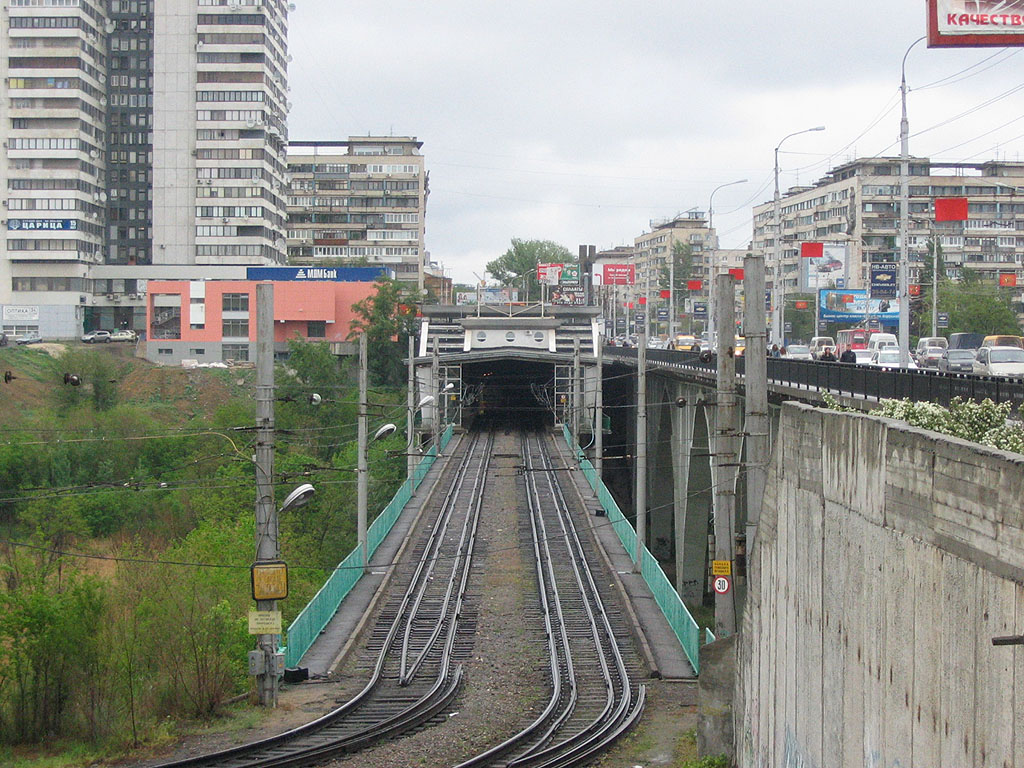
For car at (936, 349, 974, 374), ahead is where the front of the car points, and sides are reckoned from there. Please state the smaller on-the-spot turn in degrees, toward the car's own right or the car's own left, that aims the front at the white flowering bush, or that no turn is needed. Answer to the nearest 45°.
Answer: approximately 45° to the car's own right

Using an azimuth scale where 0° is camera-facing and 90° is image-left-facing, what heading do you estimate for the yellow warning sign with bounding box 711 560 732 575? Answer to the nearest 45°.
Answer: approximately 0°

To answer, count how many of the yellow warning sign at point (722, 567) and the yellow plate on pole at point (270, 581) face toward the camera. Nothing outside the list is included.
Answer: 2

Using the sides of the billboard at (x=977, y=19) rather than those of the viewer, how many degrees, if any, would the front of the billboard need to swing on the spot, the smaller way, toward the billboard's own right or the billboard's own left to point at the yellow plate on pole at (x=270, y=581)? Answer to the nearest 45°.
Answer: approximately 45° to the billboard's own right

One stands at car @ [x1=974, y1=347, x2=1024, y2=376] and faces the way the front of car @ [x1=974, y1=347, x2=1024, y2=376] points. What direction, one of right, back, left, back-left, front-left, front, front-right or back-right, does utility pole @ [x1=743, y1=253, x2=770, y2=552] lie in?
front-right

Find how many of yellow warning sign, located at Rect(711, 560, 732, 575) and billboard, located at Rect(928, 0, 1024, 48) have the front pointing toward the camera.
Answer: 2
